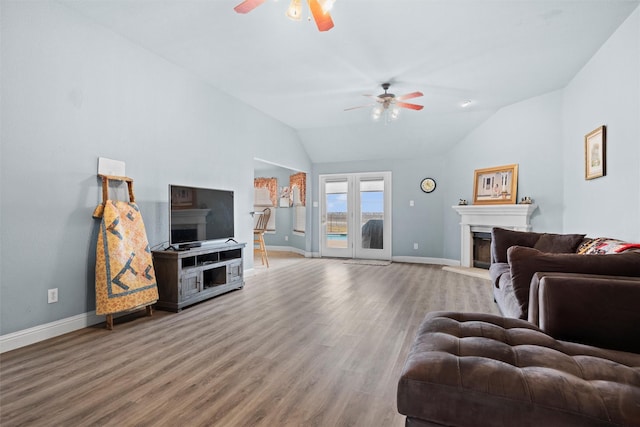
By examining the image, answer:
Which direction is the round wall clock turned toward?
toward the camera

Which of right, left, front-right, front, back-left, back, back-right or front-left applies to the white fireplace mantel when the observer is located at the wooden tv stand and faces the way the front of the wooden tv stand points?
front-left

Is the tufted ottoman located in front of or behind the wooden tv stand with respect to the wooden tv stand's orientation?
in front

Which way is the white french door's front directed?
toward the camera

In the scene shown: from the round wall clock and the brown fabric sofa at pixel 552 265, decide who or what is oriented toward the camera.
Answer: the round wall clock

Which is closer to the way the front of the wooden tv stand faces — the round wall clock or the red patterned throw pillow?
the red patterned throw pillow

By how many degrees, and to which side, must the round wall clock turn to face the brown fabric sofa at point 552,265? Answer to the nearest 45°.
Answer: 0° — it already faces it

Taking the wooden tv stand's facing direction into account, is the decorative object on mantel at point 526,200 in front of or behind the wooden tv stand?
in front

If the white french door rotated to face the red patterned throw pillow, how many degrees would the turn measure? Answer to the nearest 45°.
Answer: approximately 45° to its left

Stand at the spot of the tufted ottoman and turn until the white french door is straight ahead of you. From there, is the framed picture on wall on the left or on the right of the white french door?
right

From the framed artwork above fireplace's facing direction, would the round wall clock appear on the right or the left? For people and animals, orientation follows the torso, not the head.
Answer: on its right

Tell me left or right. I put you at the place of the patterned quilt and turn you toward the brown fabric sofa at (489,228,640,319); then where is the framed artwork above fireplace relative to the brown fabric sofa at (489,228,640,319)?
left

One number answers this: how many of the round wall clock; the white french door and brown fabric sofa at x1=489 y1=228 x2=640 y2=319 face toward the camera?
2

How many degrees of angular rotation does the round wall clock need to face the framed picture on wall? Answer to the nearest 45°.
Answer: approximately 45° to its left

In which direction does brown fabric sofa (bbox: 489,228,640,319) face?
to the viewer's left

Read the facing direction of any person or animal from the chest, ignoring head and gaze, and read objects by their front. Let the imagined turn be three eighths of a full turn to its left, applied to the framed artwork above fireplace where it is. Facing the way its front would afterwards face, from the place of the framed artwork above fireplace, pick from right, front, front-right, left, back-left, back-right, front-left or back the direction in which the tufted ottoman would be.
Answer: right

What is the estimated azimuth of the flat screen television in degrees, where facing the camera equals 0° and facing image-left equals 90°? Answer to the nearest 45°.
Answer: approximately 315°
